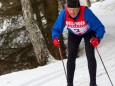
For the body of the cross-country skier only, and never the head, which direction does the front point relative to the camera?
toward the camera

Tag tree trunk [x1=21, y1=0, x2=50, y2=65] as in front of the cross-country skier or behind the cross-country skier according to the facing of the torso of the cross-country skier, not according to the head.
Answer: behind
